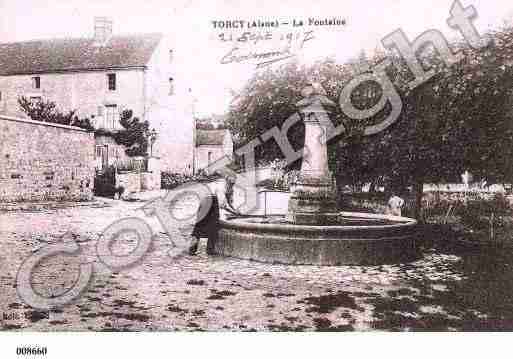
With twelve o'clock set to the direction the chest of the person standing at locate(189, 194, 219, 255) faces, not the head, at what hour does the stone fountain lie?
The stone fountain is roughly at 1 o'clock from the person standing.

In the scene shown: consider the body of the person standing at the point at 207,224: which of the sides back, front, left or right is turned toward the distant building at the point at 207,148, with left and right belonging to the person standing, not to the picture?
left

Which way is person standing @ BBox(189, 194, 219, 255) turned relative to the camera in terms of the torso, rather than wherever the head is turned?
to the viewer's right

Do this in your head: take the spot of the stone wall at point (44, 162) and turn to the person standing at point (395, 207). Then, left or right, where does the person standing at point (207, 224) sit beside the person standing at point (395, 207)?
right

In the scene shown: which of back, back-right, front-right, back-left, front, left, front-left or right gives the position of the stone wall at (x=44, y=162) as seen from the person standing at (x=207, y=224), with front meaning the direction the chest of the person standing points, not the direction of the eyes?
back-left

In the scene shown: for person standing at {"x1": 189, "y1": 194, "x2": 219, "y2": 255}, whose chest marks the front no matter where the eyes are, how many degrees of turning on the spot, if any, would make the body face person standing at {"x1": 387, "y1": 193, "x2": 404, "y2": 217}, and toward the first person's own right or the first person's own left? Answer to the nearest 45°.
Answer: approximately 45° to the first person's own left
